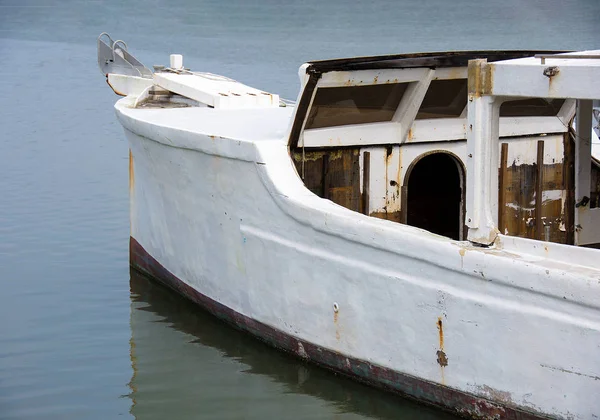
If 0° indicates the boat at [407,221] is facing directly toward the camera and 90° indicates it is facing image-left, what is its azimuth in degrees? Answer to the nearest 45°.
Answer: approximately 135°
